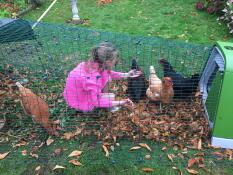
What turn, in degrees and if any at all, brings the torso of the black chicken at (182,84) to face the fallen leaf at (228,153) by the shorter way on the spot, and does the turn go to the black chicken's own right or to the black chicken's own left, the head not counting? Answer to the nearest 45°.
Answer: approximately 135° to the black chicken's own left

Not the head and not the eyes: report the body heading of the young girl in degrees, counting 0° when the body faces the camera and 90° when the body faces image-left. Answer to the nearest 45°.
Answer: approximately 270°

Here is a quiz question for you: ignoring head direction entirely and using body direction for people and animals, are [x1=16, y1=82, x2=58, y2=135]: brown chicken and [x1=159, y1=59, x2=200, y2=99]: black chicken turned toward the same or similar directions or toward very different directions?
very different directions

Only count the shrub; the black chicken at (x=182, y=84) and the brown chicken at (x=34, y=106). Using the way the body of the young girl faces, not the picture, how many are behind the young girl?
1

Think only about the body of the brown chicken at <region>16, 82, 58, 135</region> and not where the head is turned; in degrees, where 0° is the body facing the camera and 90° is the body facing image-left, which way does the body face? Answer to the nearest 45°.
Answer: approximately 315°

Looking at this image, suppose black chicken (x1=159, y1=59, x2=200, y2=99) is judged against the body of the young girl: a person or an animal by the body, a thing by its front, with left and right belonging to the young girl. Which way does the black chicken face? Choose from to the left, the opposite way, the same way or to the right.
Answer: the opposite way

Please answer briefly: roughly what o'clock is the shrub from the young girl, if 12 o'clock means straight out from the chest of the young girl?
The shrub is roughly at 10 o'clock from the young girl.

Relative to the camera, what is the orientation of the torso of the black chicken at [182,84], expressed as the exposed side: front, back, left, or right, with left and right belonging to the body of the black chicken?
left

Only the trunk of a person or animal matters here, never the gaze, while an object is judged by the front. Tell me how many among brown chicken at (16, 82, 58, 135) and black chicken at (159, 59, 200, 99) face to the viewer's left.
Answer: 1

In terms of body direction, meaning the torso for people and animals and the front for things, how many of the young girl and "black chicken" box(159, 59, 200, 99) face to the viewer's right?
1
